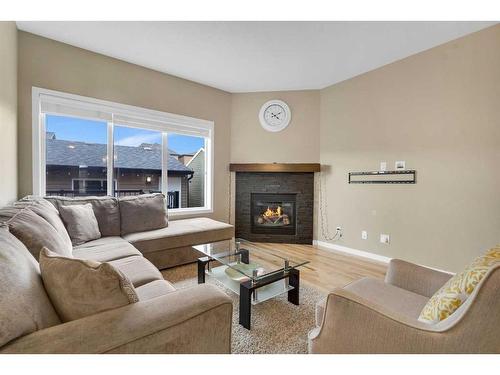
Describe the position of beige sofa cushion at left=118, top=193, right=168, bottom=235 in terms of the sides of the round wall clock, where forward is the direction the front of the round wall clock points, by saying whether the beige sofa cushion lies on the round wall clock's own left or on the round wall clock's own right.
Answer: on the round wall clock's own right

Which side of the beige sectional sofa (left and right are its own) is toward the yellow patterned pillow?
front

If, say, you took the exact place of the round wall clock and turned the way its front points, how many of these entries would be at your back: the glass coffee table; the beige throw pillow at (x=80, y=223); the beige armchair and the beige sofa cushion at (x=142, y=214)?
0

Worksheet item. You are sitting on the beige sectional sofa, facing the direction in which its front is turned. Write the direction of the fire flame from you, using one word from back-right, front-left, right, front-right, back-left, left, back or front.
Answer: front-left

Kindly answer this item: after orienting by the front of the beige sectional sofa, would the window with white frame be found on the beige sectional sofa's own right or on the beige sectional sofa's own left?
on the beige sectional sofa's own left

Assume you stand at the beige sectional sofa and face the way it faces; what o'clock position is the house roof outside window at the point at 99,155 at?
The house roof outside window is roughly at 9 o'clock from the beige sectional sofa.

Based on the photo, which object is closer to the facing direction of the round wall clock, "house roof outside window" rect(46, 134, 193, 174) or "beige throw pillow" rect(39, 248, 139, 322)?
the beige throw pillow

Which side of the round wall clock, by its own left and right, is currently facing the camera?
front

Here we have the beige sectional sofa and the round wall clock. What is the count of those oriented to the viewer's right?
1

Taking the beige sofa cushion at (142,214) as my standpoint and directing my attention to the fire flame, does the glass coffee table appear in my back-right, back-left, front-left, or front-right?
front-right

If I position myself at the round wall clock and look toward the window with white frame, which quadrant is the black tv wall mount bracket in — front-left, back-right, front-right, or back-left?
back-left

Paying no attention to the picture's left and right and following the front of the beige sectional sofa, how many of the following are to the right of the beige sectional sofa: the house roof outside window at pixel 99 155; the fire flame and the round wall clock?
0

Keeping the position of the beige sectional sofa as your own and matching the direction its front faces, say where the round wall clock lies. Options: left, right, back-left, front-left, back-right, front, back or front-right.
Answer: front-left

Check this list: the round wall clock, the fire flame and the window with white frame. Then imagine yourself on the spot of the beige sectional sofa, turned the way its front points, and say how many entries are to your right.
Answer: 0

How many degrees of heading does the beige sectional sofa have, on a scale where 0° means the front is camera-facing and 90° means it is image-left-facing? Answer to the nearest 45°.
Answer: approximately 270°

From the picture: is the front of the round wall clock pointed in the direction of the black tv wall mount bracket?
no

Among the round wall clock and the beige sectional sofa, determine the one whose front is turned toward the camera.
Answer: the round wall clock

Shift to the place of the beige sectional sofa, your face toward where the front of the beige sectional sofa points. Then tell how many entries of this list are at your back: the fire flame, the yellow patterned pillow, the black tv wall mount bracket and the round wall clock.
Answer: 0
